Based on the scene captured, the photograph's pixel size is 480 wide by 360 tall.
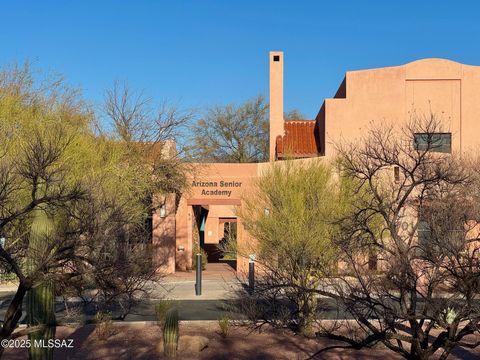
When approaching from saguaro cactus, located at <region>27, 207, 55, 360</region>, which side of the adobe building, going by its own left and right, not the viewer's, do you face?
front

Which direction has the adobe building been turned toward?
toward the camera

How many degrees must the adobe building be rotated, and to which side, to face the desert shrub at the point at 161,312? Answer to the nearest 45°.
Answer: approximately 45° to its right

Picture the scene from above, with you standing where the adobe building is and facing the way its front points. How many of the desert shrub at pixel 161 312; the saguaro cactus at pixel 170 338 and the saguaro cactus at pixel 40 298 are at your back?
0
